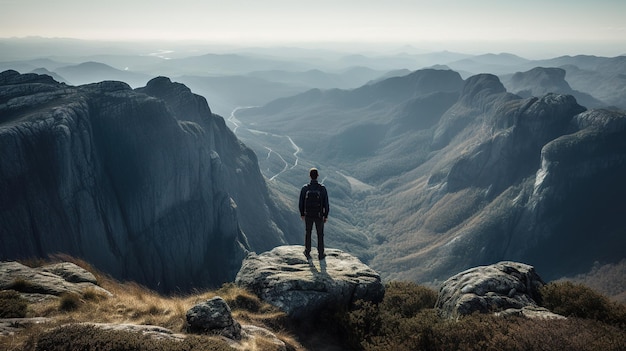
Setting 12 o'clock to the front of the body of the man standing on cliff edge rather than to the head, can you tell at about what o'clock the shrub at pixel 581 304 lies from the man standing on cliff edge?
The shrub is roughly at 4 o'clock from the man standing on cliff edge.

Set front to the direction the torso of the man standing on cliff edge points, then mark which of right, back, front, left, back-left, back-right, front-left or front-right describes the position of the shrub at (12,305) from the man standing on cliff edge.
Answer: back-left

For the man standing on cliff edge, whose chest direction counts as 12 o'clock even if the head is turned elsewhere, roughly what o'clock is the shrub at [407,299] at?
The shrub is roughly at 4 o'clock from the man standing on cliff edge.

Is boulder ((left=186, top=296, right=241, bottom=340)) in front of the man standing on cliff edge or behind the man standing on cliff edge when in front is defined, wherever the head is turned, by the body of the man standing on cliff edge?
behind

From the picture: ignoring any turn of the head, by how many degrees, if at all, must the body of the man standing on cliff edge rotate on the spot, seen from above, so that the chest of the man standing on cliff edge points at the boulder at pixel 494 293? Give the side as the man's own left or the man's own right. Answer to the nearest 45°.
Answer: approximately 135° to the man's own right

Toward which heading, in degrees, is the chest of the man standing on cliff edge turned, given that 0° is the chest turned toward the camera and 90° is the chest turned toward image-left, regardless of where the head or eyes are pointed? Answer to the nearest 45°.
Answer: approximately 180°

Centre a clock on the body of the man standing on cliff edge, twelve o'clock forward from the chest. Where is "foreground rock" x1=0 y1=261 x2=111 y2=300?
The foreground rock is roughly at 8 o'clock from the man standing on cliff edge.

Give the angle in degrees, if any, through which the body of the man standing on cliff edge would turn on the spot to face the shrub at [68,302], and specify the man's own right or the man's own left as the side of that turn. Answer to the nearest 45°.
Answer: approximately 135° to the man's own left
